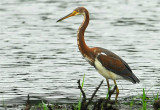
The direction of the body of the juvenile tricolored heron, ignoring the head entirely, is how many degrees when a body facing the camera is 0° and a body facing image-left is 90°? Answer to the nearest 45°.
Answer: approximately 90°
